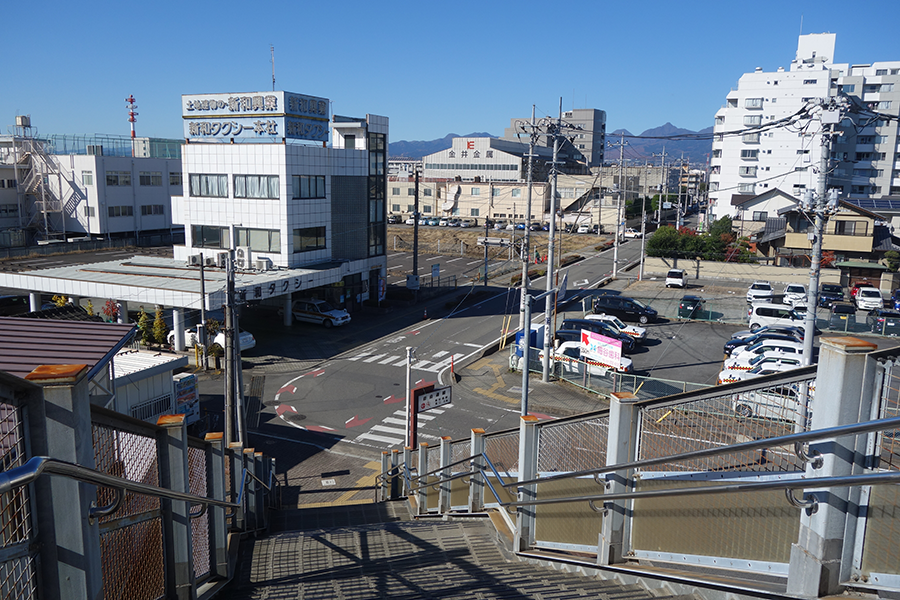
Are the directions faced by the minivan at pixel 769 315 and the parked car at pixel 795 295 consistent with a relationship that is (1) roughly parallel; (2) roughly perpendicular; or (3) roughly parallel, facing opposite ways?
roughly perpendicular

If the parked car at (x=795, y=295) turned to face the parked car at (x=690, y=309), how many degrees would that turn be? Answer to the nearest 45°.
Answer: approximately 45° to its right

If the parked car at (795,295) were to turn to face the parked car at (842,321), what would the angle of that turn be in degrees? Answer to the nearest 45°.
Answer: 0° — it already faces it

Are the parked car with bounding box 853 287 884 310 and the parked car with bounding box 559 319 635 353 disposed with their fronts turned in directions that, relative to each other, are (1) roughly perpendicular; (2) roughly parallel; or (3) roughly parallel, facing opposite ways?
roughly perpendicular

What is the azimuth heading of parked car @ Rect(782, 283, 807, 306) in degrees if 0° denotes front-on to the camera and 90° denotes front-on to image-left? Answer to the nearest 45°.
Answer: approximately 0°

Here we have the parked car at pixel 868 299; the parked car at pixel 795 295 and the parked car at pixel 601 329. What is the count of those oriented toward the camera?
2

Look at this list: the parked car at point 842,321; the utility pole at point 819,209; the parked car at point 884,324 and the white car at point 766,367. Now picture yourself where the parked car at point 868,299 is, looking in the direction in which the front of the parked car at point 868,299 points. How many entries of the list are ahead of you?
4
